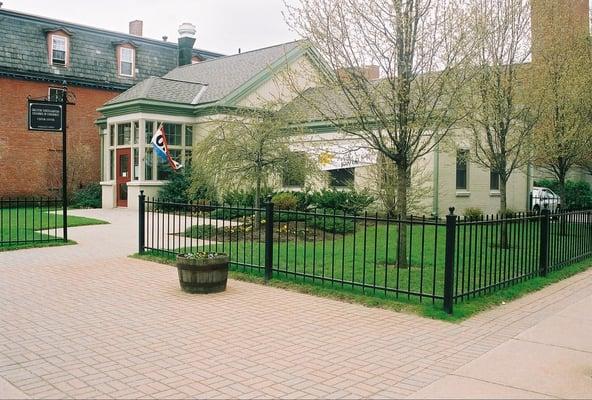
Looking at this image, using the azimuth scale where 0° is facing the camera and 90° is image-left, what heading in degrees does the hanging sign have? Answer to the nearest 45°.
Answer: approximately 0°

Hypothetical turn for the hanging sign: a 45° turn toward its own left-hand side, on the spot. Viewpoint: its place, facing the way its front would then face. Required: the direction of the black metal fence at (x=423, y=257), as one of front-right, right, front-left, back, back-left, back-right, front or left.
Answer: front

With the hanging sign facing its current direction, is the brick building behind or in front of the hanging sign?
behind

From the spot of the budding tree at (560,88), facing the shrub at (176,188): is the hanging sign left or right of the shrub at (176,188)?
left

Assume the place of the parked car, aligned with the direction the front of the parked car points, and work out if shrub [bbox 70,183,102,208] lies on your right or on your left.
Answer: on your right

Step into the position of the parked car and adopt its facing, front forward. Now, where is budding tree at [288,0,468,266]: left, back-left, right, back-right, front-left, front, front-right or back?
front-right

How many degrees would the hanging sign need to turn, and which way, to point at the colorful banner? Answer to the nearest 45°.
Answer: approximately 135° to its left

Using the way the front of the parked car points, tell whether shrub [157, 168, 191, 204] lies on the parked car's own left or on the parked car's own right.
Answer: on the parked car's own right
